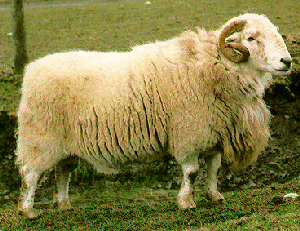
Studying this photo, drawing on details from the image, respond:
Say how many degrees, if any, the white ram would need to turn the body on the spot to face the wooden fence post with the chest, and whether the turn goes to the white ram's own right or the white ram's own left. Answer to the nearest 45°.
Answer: approximately 135° to the white ram's own left

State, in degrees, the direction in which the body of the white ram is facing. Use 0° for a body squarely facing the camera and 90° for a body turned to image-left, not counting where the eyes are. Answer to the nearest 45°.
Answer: approximately 270°
